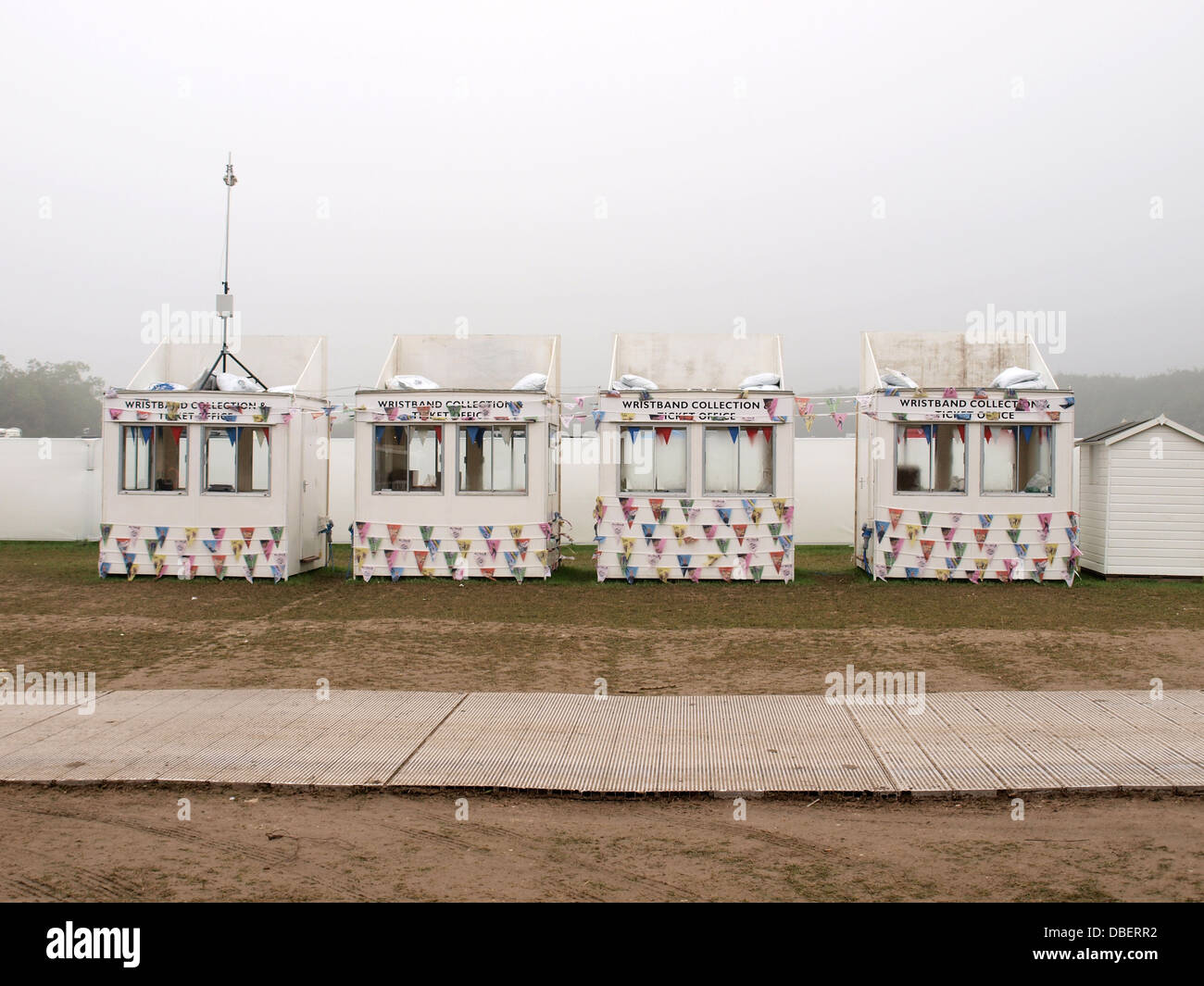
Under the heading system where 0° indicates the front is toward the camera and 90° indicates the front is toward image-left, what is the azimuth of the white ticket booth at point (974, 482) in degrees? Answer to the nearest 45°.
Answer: approximately 0°

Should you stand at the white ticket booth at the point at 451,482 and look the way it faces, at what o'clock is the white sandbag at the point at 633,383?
The white sandbag is roughly at 9 o'clock from the white ticket booth.

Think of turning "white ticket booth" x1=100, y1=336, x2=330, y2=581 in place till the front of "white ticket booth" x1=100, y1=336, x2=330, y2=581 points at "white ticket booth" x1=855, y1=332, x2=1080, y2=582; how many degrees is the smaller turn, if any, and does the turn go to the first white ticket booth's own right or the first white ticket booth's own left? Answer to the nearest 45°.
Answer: approximately 90° to the first white ticket booth's own left

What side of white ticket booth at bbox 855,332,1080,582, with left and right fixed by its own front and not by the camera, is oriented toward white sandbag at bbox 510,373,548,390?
right

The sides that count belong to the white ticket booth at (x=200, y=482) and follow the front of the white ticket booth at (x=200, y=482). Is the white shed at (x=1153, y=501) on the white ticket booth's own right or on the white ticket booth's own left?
on the white ticket booth's own left

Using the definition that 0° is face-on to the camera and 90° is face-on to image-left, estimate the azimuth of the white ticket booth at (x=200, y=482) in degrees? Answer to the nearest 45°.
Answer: approximately 0°

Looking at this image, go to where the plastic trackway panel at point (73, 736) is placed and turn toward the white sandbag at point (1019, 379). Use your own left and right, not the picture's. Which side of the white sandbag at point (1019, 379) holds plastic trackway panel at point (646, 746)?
right

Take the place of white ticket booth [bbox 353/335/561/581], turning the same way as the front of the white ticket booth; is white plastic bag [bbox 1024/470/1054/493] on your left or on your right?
on your left
